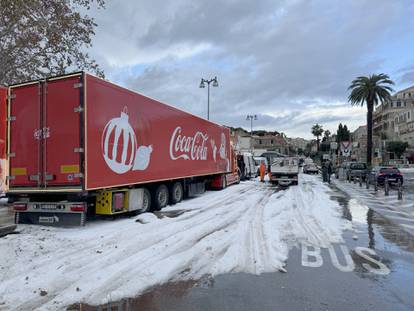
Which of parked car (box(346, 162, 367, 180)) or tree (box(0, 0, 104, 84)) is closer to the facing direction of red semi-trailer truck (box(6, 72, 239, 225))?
the parked car

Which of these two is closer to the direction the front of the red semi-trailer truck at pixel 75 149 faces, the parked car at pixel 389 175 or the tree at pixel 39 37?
the parked car

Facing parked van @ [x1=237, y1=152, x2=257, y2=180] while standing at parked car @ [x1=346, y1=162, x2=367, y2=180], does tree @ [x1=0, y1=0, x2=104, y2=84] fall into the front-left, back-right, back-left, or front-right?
front-left

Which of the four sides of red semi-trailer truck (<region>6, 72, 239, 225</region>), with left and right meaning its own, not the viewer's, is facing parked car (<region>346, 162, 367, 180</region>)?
front

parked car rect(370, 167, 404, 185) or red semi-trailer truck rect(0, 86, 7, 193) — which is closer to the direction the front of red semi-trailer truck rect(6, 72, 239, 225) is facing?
the parked car

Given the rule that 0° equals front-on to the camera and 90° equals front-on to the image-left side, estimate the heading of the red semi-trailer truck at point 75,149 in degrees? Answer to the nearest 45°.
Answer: approximately 225°

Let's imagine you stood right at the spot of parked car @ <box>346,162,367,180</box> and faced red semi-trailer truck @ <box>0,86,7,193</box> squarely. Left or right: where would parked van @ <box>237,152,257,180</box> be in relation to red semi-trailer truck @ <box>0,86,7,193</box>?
right

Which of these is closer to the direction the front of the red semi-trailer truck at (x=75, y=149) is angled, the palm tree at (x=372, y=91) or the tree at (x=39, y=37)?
the palm tree

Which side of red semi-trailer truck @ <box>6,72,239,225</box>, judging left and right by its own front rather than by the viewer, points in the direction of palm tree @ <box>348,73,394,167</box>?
front
